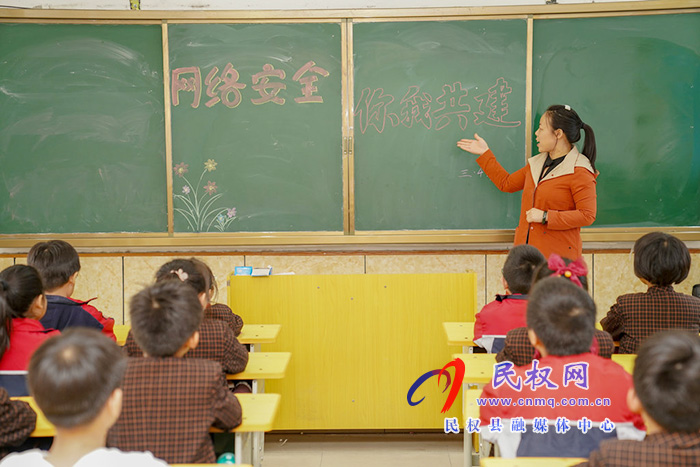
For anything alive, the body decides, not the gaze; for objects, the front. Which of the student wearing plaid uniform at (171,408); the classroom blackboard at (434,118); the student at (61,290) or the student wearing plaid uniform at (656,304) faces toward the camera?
the classroom blackboard

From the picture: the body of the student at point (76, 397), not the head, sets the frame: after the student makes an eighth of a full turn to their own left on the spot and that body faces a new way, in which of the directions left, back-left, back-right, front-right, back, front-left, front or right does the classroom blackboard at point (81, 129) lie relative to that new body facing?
front

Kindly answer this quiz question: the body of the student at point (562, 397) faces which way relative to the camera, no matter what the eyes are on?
away from the camera

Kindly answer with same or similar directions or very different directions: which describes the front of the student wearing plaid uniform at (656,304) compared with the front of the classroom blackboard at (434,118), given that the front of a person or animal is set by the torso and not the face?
very different directions

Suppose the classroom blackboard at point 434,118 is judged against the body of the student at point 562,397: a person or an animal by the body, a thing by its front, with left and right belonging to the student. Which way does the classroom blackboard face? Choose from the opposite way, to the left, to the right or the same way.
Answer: the opposite way

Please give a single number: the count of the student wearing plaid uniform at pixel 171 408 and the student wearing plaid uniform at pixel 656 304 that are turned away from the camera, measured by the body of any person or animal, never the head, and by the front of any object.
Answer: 2

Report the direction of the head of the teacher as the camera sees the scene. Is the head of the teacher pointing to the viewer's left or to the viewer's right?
to the viewer's left

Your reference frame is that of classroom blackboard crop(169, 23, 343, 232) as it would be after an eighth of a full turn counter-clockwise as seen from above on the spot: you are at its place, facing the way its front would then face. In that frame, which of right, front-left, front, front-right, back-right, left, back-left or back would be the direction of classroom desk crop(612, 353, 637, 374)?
front

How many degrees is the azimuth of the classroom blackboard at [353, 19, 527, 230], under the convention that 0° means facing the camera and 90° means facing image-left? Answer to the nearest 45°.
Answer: approximately 0°

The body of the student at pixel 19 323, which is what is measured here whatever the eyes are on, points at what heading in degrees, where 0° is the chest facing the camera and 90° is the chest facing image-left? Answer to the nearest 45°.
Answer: approximately 225°

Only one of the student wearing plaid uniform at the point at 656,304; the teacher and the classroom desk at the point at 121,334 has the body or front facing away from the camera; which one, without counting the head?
the student wearing plaid uniform

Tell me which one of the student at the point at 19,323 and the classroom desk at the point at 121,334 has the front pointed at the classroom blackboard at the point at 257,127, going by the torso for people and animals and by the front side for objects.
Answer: the student

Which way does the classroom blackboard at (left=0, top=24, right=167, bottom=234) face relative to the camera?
toward the camera

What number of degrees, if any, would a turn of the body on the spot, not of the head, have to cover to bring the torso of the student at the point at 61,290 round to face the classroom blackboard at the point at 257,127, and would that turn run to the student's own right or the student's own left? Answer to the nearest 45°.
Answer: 0° — they already face it

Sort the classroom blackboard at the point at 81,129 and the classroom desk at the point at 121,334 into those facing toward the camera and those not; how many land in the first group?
2

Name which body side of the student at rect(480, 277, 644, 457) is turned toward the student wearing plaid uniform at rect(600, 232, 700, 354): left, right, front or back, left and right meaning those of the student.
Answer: front

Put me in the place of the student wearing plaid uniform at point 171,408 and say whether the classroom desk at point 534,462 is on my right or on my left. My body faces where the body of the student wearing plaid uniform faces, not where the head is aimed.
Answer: on my right

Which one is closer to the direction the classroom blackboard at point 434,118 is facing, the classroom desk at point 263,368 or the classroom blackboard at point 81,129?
the classroom desk

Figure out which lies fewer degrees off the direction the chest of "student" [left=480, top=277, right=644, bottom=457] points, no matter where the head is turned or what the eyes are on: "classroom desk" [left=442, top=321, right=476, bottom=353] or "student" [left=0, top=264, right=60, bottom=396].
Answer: the classroom desk
